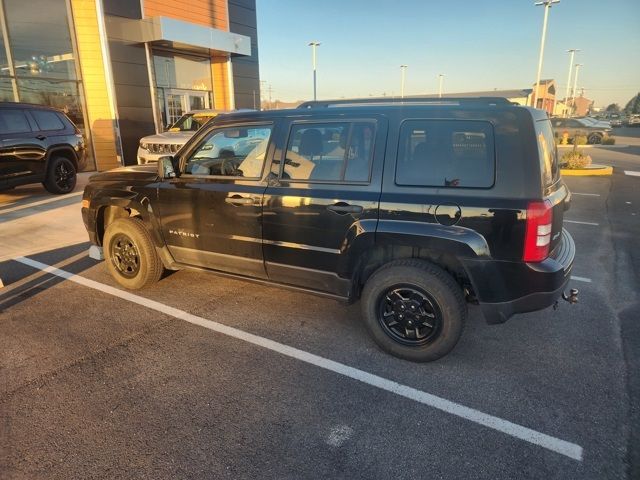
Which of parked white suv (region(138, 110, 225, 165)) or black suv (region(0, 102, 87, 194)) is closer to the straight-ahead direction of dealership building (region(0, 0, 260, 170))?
the parked white suv

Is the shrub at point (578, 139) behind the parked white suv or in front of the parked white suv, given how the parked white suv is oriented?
behind

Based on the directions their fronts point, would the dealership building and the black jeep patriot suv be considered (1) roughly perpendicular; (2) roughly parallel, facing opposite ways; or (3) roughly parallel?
roughly parallel, facing opposite ways

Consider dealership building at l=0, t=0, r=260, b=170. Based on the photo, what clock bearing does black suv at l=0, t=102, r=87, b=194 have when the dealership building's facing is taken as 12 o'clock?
The black suv is roughly at 2 o'clock from the dealership building.

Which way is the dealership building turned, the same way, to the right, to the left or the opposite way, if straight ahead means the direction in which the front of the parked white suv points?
to the left

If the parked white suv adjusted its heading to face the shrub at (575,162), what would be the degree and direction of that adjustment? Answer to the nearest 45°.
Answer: approximately 135° to its left

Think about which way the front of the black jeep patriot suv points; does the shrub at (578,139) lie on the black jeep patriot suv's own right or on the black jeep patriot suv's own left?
on the black jeep patriot suv's own right

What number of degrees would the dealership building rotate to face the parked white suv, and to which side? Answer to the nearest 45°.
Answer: approximately 45° to its right

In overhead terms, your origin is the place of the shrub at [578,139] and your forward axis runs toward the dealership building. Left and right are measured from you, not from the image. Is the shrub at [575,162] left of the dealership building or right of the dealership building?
left

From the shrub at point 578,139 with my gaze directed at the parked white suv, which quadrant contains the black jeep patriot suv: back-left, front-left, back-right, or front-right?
front-left

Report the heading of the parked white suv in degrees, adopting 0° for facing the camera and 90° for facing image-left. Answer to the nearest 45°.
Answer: approximately 45°

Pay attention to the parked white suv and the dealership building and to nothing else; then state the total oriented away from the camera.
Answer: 0

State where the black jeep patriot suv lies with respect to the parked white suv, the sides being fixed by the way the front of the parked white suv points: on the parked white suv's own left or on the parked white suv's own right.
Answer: on the parked white suv's own left

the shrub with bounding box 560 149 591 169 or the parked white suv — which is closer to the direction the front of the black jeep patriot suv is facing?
the parked white suv

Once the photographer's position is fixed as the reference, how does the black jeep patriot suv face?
facing away from the viewer and to the left of the viewer

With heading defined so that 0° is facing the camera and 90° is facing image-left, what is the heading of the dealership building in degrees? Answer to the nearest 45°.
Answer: approximately 315°

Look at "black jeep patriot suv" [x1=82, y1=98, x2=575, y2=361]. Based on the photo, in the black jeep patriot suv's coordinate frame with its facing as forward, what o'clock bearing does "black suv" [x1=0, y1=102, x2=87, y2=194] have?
The black suv is roughly at 12 o'clock from the black jeep patriot suv.
